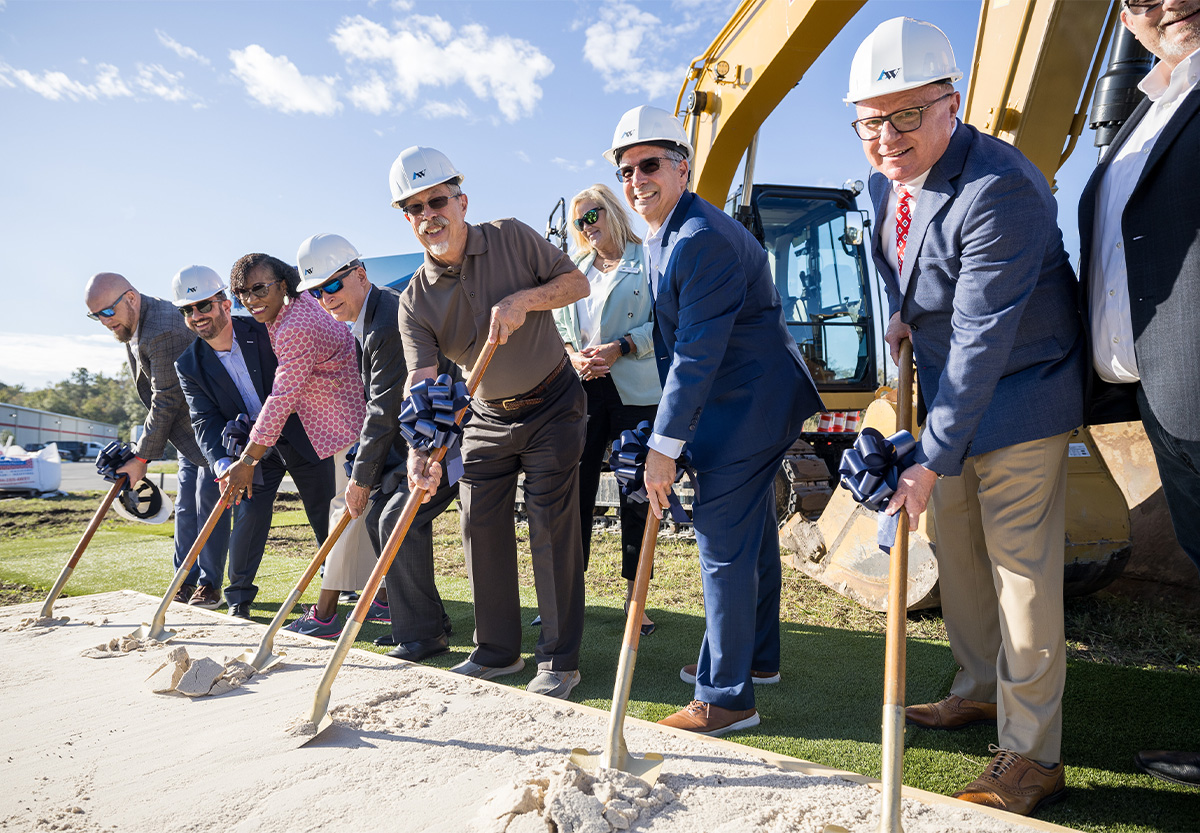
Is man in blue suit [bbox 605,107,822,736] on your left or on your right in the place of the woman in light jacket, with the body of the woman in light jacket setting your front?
on your left

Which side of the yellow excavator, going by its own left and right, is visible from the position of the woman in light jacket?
right

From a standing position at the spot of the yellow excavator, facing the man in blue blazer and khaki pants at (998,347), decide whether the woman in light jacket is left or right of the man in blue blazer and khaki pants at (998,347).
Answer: right

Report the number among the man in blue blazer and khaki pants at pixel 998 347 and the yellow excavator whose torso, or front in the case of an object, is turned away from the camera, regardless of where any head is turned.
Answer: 0

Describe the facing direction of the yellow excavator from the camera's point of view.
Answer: facing the viewer and to the right of the viewer

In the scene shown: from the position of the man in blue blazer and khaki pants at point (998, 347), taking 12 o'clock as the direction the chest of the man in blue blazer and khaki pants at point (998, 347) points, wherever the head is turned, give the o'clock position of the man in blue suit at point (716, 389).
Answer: the man in blue suit at point (716, 389) is roughly at 2 o'clock from the man in blue blazer and khaki pants at point (998, 347).

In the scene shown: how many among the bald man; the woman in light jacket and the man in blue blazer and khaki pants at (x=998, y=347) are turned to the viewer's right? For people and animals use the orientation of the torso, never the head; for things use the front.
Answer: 0

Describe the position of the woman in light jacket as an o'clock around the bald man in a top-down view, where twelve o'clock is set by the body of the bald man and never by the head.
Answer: The woman in light jacket is roughly at 9 o'clock from the bald man.

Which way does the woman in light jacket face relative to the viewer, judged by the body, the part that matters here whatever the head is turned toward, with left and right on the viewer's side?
facing the viewer and to the left of the viewer

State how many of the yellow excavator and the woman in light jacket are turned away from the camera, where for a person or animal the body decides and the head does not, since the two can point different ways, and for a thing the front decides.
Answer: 0

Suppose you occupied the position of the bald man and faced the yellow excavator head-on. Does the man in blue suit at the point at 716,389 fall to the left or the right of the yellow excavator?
right

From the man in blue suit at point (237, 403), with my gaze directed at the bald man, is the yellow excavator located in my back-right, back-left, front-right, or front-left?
back-right
